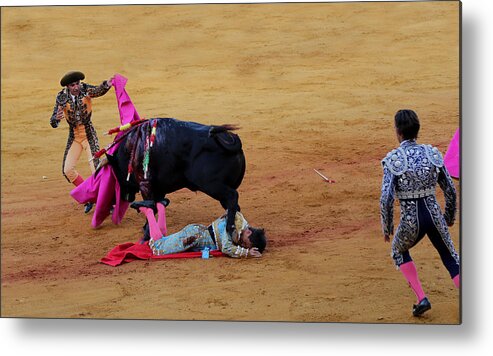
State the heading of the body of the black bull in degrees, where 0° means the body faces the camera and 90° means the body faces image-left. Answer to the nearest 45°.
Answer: approximately 90°

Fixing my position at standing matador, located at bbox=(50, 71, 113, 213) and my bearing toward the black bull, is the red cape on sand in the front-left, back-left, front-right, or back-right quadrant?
front-right

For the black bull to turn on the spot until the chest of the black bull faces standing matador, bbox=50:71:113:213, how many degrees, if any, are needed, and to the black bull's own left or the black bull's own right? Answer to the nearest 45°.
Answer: approximately 45° to the black bull's own right
